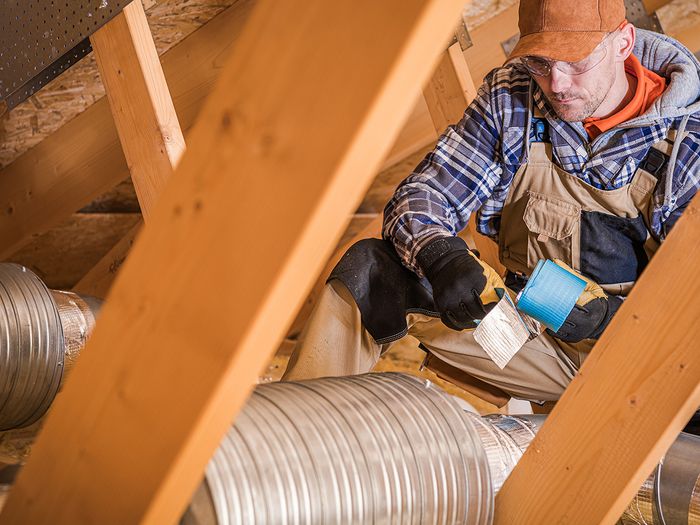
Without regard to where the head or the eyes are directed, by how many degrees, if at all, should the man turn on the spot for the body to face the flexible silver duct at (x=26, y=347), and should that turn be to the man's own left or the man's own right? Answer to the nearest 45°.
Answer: approximately 45° to the man's own right

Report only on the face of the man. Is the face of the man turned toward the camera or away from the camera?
toward the camera

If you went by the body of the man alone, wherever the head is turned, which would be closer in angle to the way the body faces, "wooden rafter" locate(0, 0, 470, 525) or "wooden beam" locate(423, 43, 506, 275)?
the wooden rafter

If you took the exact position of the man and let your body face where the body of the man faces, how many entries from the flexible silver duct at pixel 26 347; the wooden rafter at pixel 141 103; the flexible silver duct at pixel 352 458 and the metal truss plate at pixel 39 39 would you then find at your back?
0

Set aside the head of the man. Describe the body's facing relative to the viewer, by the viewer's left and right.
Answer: facing the viewer and to the left of the viewer

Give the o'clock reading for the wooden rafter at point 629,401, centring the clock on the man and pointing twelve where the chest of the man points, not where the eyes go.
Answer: The wooden rafter is roughly at 10 o'clock from the man.

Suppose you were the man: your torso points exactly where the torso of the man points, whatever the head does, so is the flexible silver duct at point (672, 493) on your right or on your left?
on your left

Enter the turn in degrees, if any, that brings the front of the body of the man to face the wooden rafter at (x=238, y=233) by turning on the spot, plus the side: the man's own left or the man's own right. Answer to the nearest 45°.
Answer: approximately 45° to the man's own right

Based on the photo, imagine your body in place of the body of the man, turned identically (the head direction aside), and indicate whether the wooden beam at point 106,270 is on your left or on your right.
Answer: on your right

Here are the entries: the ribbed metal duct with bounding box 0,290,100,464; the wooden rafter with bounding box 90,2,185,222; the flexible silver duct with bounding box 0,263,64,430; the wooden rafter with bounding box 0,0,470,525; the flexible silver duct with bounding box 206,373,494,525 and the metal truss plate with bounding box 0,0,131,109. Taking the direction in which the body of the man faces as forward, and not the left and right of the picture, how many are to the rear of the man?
0

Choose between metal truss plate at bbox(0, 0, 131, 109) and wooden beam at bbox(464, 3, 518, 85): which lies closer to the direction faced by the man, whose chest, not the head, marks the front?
the metal truss plate
